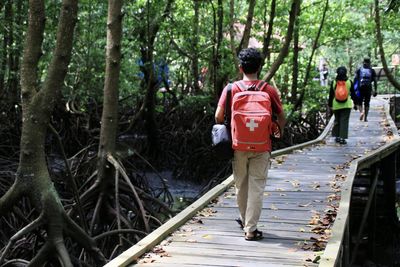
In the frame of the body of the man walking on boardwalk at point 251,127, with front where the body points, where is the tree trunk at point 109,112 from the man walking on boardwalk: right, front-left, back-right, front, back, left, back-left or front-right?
front-left

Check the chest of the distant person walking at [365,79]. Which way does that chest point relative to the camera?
away from the camera

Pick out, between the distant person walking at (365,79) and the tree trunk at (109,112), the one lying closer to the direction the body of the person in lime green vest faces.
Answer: the distant person walking

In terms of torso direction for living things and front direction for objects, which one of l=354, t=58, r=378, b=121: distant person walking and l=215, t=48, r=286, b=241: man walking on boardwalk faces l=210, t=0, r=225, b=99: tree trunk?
the man walking on boardwalk

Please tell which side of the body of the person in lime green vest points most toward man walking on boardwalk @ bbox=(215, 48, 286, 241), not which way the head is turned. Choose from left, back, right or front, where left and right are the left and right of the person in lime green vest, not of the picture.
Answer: back

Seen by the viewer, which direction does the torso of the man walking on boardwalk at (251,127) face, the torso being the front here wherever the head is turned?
away from the camera

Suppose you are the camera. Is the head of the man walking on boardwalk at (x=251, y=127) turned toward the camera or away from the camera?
away from the camera

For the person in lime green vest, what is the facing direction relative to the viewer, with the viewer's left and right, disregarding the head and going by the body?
facing away from the viewer

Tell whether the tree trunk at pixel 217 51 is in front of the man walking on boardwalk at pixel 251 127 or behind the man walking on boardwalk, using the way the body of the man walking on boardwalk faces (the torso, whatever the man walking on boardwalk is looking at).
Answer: in front

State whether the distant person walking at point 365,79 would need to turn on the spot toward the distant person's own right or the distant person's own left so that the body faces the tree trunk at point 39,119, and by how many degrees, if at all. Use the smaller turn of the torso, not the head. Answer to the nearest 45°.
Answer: approximately 180°

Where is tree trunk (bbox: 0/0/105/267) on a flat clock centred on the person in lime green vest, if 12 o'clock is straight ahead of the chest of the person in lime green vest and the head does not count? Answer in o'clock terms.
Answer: The tree trunk is roughly at 7 o'clock from the person in lime green vest.

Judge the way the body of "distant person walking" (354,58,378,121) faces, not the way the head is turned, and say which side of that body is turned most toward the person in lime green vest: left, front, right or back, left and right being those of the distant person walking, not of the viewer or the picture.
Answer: back

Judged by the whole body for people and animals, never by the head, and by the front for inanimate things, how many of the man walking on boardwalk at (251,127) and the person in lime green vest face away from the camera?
2
